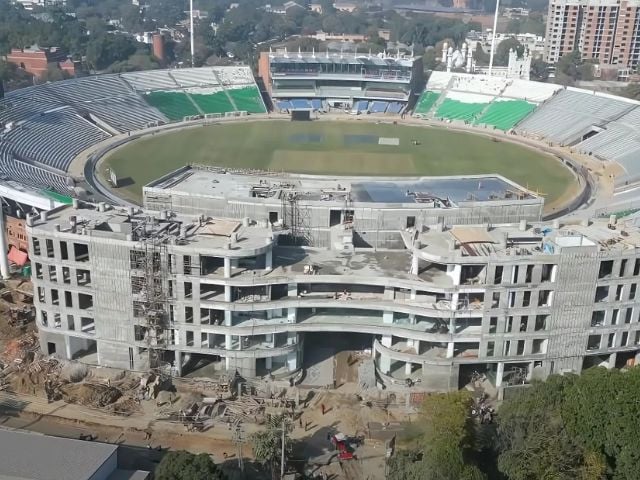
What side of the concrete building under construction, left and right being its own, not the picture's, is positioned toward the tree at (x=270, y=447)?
front

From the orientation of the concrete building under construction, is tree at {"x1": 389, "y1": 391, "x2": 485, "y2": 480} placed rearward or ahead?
ahead

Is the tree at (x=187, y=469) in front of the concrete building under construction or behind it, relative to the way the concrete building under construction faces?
in front

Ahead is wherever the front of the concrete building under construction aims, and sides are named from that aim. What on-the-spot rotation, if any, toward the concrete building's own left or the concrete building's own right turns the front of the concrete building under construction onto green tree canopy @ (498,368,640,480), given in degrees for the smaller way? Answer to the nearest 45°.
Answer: approximately 45° to the concrete building's own left

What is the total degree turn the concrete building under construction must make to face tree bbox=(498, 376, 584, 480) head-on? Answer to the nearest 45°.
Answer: approximately 45° to its left

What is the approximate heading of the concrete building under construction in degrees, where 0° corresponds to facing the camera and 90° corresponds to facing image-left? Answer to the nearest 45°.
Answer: approximately 0°
